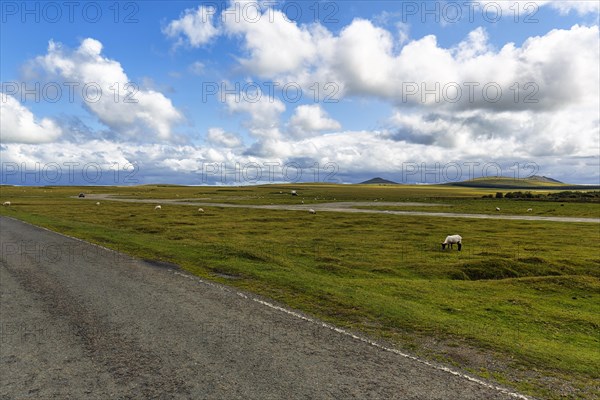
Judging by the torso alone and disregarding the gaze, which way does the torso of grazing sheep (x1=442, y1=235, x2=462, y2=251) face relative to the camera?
to the viewer's left
